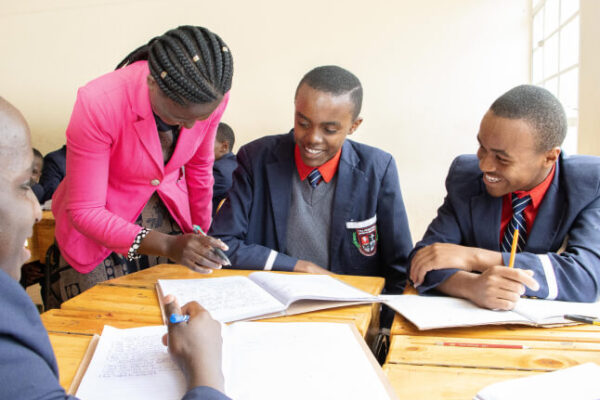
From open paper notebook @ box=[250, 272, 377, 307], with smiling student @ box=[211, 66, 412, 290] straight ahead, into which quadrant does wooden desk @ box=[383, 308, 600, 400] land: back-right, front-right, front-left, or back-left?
back-right

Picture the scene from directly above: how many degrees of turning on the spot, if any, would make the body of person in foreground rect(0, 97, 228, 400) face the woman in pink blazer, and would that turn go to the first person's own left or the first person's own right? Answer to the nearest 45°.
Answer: approximately 90° to the first person's own left

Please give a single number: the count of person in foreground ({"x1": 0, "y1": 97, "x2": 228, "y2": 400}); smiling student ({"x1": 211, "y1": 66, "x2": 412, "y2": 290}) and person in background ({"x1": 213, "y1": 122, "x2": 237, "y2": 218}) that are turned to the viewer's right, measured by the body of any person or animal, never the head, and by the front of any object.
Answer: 1

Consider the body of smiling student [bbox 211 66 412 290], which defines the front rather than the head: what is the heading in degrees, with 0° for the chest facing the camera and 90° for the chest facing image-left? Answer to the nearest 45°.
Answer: approximately 0°

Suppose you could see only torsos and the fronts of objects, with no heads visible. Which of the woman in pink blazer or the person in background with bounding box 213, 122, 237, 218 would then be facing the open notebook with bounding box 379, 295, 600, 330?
the woman in pink blazer

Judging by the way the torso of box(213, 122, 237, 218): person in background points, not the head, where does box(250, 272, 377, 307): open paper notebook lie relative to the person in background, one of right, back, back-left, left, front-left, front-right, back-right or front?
left

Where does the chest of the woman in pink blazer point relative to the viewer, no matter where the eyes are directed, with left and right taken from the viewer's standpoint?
facing the viewer and to the right of the viewer

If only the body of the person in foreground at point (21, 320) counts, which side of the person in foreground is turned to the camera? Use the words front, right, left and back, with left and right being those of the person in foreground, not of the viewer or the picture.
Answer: right

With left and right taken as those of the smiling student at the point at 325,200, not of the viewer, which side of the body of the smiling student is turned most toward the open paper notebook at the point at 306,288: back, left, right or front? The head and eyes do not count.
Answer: front

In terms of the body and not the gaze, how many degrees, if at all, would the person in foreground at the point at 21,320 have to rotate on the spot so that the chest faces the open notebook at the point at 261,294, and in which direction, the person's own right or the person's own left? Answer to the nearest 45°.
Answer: approximately 45° to the person's own left

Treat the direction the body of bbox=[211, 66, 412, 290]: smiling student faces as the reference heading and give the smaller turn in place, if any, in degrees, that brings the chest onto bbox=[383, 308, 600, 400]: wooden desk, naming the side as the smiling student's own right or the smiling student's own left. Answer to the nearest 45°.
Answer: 0° — they already face it
